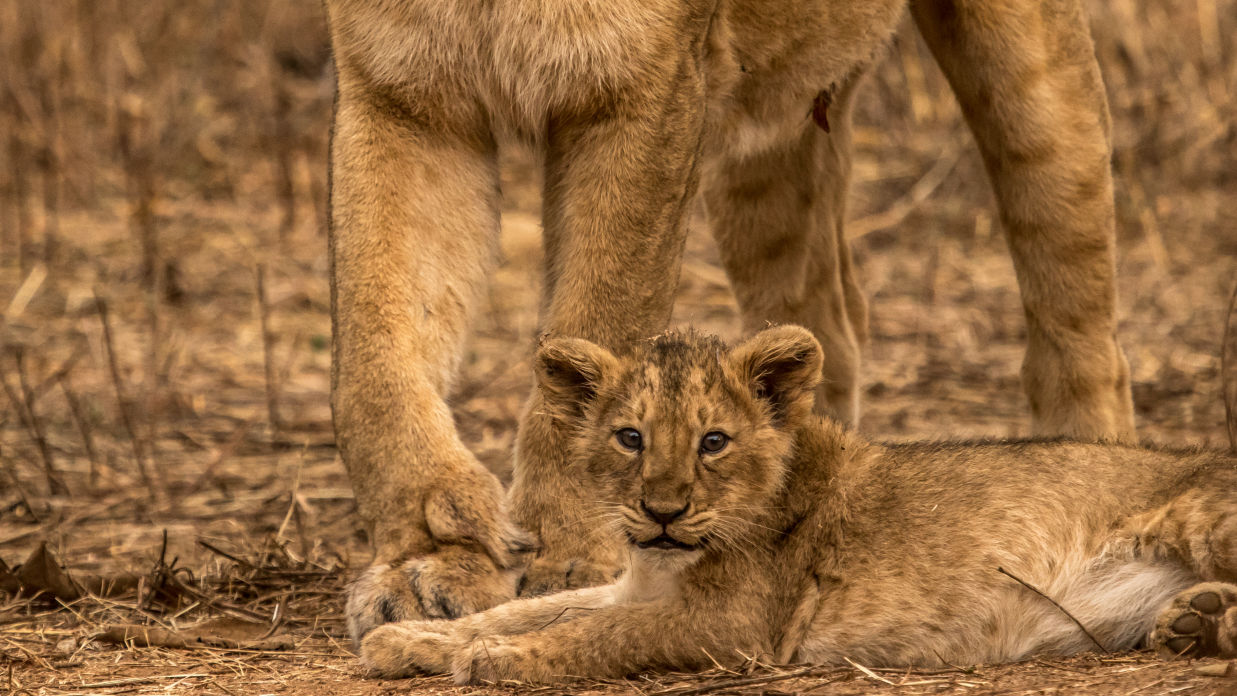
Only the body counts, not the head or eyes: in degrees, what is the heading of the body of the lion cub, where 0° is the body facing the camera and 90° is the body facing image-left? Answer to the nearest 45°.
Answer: approximately 90°

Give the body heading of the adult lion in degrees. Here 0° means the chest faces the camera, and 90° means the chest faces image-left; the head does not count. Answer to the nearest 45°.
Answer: approximately 45°

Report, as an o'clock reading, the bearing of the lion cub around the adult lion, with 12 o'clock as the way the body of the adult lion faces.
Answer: The lion cub is roughly at 9 o'clock from the adult lion.

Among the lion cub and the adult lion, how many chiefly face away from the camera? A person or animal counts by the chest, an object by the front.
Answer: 0
